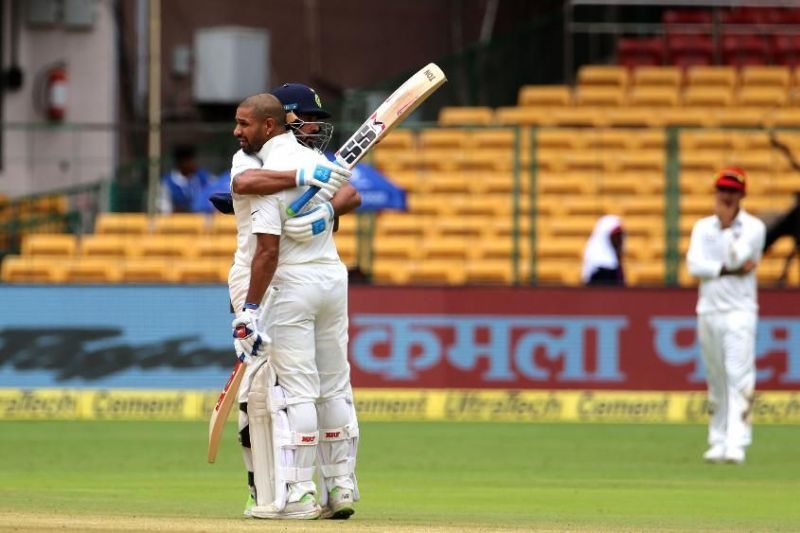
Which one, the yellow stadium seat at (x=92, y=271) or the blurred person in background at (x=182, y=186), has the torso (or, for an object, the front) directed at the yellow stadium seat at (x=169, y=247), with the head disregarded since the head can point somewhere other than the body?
the blurred person in background

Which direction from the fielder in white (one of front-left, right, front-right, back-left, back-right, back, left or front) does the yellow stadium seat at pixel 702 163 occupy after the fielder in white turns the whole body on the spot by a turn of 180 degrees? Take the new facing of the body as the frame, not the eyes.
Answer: front

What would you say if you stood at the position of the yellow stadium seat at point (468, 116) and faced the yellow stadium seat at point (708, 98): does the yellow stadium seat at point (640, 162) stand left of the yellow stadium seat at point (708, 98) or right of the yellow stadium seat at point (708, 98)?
right

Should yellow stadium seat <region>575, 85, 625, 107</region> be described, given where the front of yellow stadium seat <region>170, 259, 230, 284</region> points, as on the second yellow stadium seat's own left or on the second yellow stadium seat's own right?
on the second yellow stadium seat's own left

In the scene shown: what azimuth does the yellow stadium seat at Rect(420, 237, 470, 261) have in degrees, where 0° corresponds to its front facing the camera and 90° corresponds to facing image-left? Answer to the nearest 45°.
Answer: approximately 0°

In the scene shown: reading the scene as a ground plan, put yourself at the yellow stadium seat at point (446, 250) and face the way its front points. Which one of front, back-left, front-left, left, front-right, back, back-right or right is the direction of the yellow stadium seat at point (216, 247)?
right

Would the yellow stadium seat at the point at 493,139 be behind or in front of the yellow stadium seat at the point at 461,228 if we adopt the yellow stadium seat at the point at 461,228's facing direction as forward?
behind

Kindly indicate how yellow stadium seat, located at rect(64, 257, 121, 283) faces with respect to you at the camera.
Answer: facing the viewer

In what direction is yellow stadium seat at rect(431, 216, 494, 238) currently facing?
toward the camera

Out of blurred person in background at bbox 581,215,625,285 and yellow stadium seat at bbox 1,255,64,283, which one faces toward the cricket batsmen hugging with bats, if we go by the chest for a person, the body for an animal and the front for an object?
the yellow stadium seat

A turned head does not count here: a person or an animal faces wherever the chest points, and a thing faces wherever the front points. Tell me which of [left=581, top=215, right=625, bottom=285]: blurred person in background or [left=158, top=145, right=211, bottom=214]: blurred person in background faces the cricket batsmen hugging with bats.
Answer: [left=158, top=145, right=211, bottom=214]: blurred person in background

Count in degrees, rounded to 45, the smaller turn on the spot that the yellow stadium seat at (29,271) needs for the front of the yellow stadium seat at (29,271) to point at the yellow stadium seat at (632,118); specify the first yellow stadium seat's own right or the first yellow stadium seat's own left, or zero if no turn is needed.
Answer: approximately 90° to the first yellow stadium seat's own left

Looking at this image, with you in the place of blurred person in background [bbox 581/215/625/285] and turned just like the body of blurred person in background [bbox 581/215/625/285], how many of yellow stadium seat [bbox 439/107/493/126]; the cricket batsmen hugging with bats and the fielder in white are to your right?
2
